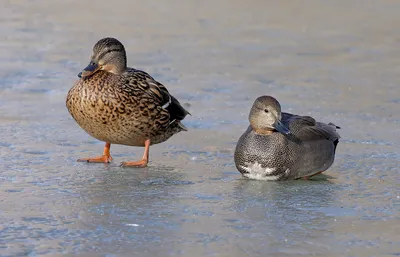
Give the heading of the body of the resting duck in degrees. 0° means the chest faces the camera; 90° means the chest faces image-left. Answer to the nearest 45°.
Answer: approximately 45°

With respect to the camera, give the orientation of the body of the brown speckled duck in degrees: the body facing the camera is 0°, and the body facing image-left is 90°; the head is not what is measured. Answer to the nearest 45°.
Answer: approximately 45°
